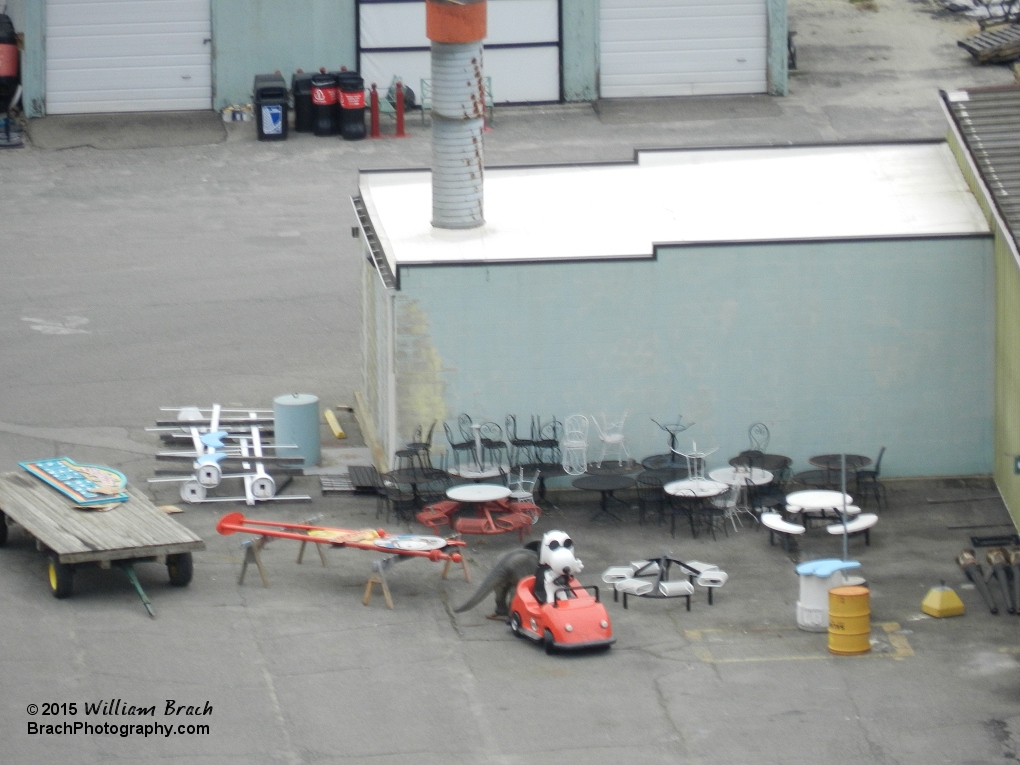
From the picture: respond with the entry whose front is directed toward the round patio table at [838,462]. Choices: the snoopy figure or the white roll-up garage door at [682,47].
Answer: the white roll-up garage door

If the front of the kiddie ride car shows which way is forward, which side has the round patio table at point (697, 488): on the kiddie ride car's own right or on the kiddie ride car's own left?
on the kiddie ride car's own left

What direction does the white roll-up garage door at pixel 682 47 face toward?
toward the camera

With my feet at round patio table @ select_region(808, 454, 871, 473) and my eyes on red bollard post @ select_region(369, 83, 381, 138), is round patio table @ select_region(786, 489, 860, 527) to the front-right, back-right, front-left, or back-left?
back-left

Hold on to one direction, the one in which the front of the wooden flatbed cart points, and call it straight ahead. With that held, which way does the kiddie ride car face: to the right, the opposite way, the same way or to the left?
the same way

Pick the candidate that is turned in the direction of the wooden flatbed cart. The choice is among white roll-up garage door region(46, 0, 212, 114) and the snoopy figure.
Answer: the white roll-up garage door

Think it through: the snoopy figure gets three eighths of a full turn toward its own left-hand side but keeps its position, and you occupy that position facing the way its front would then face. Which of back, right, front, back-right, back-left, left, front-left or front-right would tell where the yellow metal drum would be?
right

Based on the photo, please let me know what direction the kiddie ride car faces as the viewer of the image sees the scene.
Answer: facing the viewer and to the right of the viewer

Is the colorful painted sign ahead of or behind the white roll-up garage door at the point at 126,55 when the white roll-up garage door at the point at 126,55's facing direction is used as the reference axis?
ahead

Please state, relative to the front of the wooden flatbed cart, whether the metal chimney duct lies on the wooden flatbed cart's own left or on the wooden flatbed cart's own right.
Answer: on the wooden flatbed cart's own left

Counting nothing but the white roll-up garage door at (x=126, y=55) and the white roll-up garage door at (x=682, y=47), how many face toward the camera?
2

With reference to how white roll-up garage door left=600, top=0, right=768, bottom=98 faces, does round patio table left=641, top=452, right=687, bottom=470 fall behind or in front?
in front
